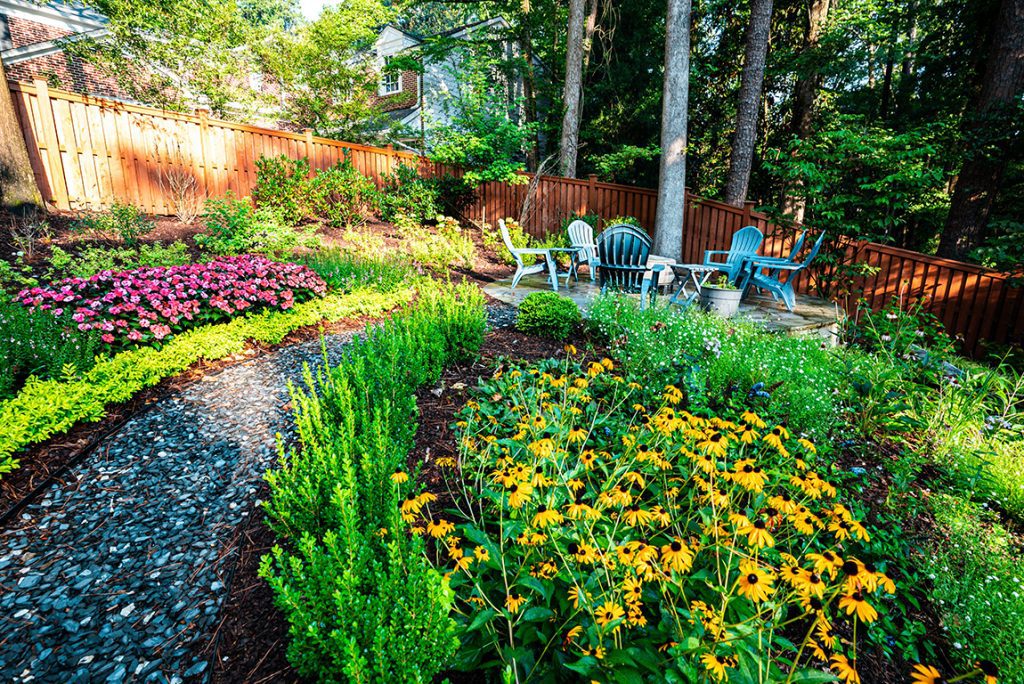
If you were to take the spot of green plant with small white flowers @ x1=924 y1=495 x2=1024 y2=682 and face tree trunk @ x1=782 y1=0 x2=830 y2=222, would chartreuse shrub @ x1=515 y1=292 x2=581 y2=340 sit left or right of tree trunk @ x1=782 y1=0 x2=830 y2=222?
left

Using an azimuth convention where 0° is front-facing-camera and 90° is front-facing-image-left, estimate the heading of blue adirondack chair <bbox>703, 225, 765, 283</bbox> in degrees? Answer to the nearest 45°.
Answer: approximately 45°

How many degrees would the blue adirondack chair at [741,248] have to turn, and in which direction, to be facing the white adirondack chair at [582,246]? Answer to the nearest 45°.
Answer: approximately 45° to its right

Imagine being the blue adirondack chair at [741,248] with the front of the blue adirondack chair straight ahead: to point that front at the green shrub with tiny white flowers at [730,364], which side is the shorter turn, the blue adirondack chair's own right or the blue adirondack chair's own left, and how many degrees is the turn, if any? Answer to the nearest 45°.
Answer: approximately 45° to the blue adirondack chair's own left

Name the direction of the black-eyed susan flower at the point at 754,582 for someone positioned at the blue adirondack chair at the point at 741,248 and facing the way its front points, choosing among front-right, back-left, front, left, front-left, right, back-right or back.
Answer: front-left

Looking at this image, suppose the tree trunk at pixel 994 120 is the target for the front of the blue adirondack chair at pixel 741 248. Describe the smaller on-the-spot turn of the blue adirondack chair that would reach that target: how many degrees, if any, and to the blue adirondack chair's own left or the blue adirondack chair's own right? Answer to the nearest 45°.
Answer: approximately 180°

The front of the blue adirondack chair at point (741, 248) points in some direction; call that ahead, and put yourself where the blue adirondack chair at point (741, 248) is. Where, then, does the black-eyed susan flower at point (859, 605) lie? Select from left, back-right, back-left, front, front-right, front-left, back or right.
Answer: front-left

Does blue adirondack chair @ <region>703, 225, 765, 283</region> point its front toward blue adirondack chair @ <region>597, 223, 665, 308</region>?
yes

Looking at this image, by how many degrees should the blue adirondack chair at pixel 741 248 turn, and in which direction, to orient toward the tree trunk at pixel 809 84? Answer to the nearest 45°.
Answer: approximately 135° to its right

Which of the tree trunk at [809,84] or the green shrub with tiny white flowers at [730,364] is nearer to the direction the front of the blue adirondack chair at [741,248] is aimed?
the green shrub with tiny white flowers
